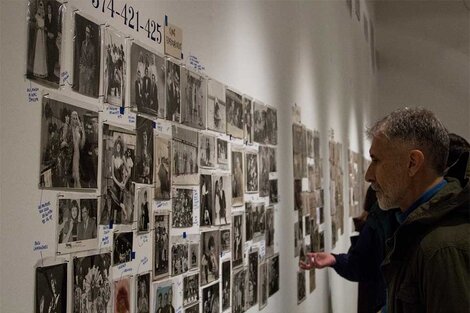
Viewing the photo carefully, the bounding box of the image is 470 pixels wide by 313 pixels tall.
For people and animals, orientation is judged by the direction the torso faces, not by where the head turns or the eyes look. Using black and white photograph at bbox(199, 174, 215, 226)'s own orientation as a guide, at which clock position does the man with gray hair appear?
The man with gray hair is roughly at 12 o'clock from the black and white photograph.

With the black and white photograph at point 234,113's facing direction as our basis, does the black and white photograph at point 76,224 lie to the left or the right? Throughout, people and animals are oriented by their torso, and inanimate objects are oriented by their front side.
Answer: on its right

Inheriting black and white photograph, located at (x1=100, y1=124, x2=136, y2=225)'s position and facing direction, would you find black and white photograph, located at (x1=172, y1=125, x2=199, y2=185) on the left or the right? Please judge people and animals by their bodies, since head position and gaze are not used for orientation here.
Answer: on its left

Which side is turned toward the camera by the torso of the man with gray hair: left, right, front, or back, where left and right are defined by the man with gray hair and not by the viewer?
left

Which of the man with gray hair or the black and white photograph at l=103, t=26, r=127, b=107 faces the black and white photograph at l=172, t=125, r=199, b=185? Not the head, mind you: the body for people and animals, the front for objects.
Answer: the man with gray hair

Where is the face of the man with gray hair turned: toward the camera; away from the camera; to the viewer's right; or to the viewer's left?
to the viewer's left
